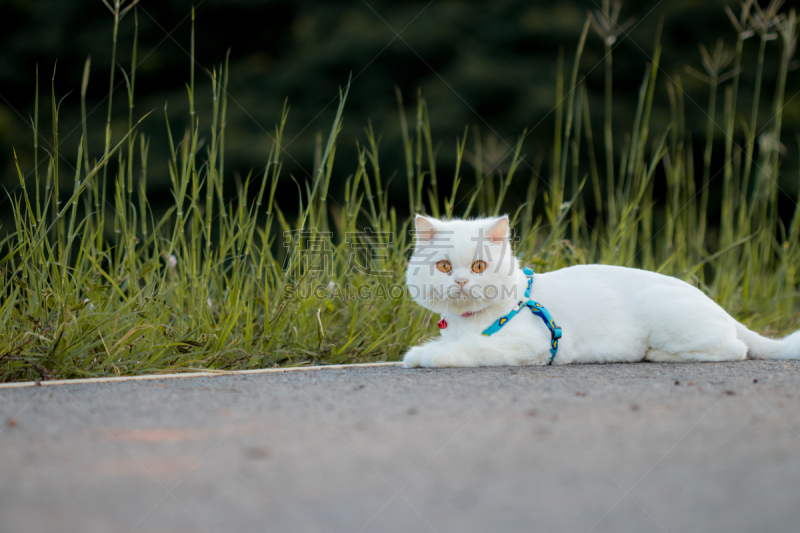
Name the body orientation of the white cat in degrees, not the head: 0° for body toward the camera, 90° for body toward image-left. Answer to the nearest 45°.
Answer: approximately 90°
